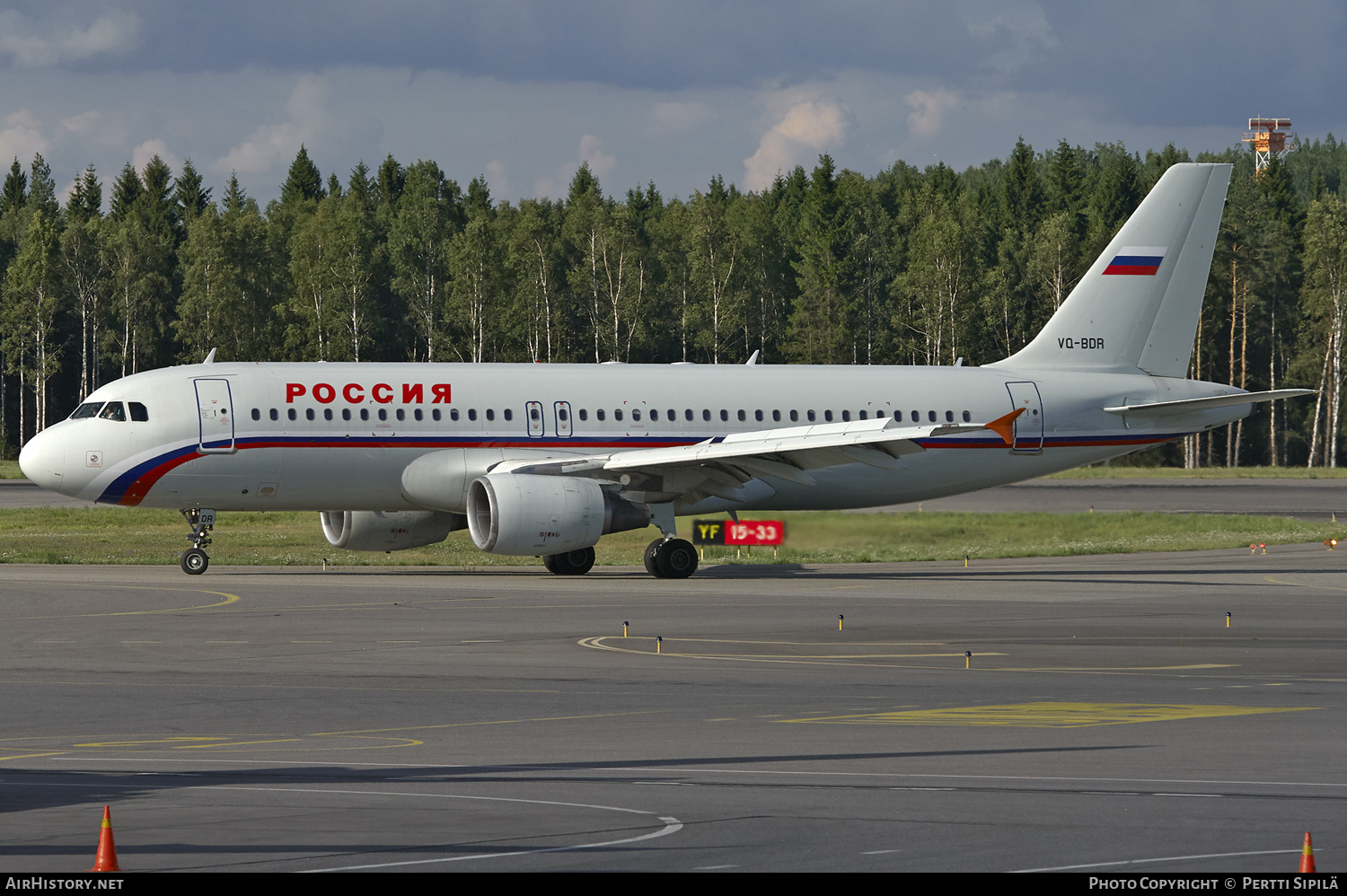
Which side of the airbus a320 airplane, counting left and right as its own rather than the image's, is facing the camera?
left

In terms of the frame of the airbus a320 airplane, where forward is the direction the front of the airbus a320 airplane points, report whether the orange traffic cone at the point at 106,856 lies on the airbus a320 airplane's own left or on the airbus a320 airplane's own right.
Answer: on the airbus a320 airplane's own left
